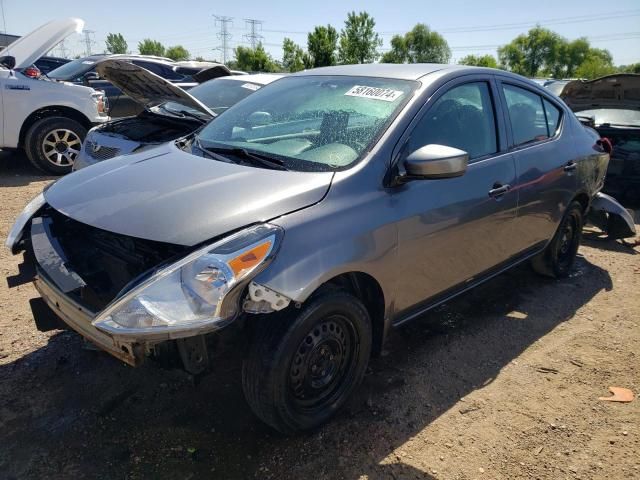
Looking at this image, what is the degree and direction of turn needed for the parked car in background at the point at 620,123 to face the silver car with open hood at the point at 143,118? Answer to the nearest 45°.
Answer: approximately 90° to its right

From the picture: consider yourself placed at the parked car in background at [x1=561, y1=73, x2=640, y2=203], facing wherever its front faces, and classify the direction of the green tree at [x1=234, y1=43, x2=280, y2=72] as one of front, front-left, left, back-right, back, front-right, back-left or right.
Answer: right

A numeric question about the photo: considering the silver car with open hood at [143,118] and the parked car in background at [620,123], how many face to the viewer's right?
0

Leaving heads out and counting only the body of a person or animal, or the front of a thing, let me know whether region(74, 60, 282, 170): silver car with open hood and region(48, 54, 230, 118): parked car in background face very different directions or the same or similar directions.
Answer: same or similar directions

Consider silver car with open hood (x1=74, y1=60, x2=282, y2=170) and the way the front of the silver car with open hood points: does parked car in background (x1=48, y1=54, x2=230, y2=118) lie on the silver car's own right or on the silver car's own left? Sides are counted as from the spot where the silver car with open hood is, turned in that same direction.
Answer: on the silver car's own right

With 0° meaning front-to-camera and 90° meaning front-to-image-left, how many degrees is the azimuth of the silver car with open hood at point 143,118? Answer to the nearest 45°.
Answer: approximately 45°

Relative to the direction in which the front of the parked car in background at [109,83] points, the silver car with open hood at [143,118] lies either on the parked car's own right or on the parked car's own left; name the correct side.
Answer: on the parked car's own left

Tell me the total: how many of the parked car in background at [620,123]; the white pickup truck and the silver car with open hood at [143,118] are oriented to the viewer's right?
1

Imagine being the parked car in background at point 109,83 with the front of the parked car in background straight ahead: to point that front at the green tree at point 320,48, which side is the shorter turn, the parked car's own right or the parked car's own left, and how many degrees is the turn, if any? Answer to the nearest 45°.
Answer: approximately 180°

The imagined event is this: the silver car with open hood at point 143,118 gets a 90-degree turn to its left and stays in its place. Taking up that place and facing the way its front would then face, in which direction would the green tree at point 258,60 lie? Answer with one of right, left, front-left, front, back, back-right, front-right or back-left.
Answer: back-left

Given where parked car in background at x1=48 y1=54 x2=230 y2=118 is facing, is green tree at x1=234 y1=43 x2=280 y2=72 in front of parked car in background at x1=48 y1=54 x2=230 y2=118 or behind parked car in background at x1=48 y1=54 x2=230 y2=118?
behind

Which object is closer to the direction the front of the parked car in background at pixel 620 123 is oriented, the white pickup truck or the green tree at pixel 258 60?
the white pickup truck

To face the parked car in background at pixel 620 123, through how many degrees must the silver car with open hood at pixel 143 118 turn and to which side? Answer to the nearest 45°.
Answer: approximately 135° to its left

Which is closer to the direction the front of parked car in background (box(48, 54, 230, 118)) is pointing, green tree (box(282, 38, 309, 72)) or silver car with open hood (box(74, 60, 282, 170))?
the silver car with open hood

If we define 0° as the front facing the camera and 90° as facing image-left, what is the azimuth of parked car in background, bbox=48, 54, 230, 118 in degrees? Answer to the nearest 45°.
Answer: approximately 45°

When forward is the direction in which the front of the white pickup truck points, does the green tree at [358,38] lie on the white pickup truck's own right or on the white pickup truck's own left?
on the white pickup truck's own left
